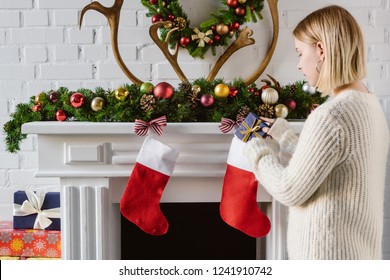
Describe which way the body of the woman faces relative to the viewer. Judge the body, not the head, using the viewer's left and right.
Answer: facing away from the viewer and to the left of the viewer

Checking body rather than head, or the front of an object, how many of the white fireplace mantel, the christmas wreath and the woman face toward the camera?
2

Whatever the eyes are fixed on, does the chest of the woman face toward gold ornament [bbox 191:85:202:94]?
yes

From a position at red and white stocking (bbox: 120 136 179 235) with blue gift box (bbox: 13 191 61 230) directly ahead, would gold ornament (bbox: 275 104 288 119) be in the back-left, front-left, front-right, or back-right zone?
back-right

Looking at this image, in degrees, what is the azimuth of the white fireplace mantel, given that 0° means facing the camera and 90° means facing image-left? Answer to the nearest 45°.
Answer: approximately 0°

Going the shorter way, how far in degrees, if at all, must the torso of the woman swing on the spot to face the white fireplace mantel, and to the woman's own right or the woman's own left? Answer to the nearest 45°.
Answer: approximately 45° to the woman's own left
